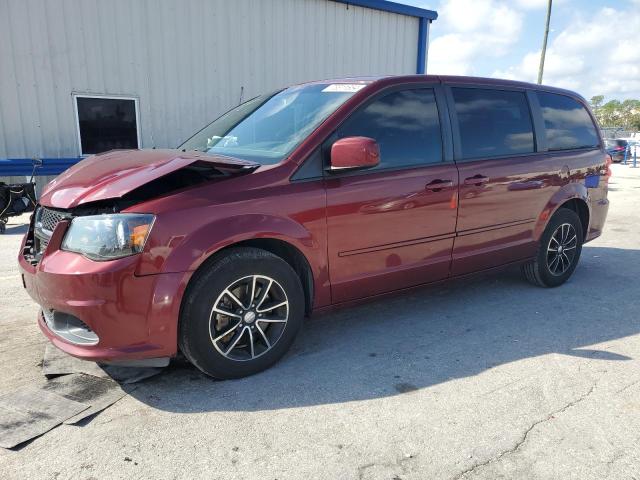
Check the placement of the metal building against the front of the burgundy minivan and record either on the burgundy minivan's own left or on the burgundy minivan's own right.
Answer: on the burgundy minivan's own right

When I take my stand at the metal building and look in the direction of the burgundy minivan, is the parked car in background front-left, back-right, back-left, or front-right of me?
back-left

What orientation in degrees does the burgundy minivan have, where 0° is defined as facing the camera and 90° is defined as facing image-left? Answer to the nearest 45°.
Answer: approximately 45°

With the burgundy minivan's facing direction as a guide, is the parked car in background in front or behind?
behind
